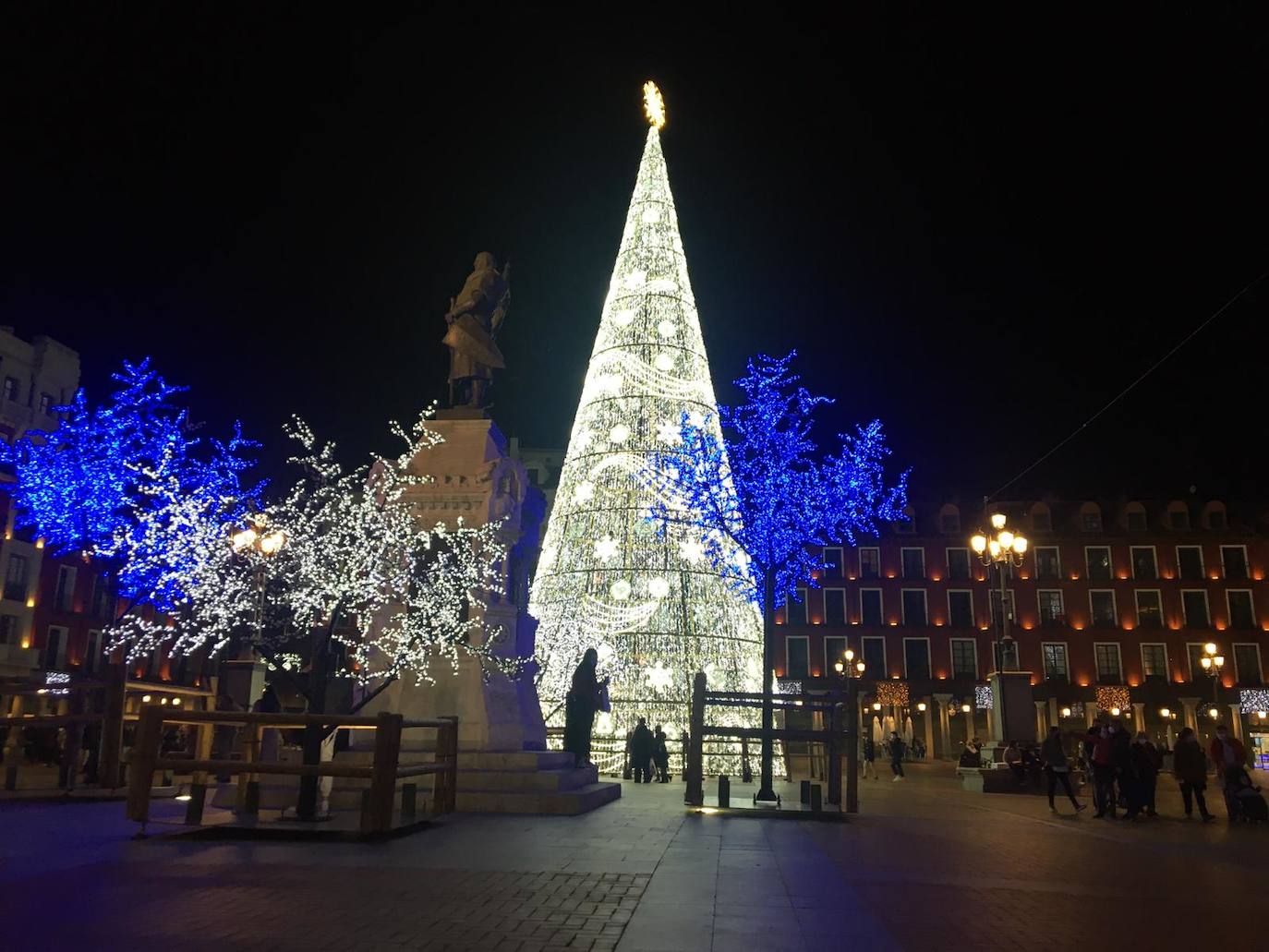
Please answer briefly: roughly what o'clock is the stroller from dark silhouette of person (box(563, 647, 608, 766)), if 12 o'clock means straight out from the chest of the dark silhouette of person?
The stroller is roughly at 12 o'clock from the dark silhouette of person.

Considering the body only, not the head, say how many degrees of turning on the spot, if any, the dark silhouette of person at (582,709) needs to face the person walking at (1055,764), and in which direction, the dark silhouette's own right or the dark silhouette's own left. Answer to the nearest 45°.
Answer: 0° — they already face them

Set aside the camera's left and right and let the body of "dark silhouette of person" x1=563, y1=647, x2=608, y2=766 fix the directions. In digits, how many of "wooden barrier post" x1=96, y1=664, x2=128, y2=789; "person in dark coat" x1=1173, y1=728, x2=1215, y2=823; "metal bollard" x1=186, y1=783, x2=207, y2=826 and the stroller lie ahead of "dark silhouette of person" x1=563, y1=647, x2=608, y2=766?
2

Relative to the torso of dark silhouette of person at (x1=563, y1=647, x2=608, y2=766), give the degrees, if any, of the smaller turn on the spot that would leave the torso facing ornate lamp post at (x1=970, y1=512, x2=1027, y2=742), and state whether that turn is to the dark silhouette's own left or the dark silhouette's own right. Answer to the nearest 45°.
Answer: approximately 45° to the dark silhouette's own left

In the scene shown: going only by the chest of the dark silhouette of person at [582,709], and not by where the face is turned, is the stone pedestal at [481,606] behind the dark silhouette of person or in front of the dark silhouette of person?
behind

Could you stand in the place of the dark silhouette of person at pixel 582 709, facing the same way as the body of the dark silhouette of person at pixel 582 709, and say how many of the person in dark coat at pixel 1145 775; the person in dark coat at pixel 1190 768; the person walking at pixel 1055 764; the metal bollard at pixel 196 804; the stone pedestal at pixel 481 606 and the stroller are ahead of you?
4

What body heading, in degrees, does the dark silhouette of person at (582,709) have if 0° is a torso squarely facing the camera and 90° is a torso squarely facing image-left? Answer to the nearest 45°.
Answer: approximately 270°

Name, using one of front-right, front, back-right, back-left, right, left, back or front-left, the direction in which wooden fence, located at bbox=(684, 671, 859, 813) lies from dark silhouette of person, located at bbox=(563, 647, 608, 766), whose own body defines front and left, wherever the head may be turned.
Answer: front-right

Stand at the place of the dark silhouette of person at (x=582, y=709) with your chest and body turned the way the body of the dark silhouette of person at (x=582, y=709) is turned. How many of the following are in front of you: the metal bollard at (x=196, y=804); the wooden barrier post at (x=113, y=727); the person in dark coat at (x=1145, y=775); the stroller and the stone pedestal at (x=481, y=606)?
2

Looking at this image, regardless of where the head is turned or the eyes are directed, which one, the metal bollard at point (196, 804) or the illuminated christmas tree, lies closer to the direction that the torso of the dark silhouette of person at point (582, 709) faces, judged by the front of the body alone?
the illuminated christmas tree

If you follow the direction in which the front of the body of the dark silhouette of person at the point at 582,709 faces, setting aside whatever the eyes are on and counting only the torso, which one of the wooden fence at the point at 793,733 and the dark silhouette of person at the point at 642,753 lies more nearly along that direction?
the wooden fence

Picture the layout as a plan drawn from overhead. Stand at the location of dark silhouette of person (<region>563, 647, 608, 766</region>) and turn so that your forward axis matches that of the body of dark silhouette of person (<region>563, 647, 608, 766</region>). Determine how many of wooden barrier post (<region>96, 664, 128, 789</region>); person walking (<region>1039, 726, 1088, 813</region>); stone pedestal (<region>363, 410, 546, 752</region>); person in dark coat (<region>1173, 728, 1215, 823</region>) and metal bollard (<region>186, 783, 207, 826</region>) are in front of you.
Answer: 2
